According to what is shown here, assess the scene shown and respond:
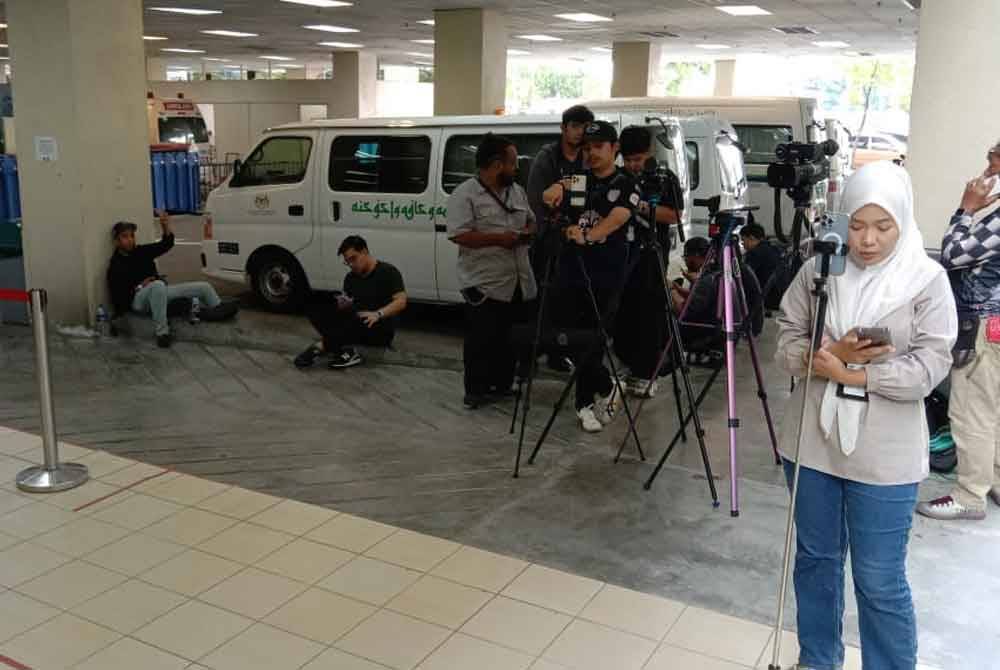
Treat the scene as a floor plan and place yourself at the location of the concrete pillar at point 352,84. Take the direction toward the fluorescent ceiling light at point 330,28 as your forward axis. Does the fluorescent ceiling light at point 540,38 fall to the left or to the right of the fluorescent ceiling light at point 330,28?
left

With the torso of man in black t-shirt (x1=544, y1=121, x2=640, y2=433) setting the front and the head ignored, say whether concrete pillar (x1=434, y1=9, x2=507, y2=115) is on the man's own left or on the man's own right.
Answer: on the man's own right

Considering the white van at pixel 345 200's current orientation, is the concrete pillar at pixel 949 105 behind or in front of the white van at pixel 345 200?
behind

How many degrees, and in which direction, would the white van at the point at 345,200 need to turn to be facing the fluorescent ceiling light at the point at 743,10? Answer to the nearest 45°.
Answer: approximately 135° to its right

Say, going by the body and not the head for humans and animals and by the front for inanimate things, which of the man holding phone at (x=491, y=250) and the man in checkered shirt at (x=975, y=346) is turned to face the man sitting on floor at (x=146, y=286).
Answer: the man in checkered shirt

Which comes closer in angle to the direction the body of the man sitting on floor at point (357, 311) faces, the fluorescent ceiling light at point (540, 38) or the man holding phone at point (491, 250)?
the man holding phone

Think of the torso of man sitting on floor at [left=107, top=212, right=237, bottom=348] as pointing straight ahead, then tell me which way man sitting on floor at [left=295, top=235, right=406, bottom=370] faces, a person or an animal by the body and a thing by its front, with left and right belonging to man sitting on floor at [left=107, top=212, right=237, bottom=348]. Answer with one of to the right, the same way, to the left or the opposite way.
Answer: to the right

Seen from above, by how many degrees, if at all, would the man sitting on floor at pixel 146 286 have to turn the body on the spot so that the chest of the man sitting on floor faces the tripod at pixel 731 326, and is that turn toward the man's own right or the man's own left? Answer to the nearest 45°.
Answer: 0° — they already face it

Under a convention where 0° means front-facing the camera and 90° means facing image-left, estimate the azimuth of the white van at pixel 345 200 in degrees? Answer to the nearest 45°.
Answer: approximately 90°

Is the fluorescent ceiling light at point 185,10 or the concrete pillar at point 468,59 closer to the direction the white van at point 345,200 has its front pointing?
the fluorescent ceiling light

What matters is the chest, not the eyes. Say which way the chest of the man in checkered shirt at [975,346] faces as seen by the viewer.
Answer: to the viewer's left

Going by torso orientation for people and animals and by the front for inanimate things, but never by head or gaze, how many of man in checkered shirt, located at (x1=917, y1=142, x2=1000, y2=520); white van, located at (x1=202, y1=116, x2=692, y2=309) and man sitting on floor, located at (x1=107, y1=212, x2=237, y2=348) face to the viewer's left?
2

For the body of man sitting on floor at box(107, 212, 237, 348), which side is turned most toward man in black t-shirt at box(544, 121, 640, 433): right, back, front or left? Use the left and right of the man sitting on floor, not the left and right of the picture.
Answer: front

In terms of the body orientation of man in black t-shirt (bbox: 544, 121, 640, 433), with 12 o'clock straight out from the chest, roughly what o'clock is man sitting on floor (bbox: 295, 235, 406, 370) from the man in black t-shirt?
The man sitting on floor is roughly at 3 o'clock from the man in black t-shirt.

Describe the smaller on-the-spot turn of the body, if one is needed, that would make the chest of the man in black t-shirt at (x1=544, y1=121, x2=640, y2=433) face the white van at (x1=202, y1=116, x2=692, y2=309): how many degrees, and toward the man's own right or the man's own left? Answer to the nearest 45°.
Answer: approximately 90° to the man's own right

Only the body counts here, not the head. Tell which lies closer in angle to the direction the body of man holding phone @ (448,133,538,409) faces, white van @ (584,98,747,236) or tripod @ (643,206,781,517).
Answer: the tripod

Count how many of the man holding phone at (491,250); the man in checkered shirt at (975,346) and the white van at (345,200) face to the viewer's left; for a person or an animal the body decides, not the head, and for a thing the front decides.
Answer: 2

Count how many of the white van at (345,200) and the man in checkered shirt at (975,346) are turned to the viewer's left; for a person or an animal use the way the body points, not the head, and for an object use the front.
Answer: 2

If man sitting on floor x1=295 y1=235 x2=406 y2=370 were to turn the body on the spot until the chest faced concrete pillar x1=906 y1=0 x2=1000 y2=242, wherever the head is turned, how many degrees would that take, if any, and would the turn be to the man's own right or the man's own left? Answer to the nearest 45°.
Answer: approximately 90° to the man's own left

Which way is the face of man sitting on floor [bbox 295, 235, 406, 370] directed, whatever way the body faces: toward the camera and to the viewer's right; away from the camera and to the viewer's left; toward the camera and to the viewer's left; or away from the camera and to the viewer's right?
toward the camera and to the viewer's left
